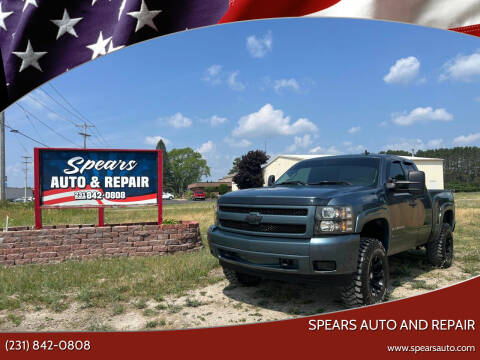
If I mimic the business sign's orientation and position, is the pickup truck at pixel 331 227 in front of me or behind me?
in front

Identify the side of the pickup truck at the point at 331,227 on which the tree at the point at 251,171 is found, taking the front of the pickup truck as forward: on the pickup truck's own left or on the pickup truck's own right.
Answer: on the pickup truck's own right

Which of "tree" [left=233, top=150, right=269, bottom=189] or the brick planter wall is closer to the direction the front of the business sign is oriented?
the brick planter wall

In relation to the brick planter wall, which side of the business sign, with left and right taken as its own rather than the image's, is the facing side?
front

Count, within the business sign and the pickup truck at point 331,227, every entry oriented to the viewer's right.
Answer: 0

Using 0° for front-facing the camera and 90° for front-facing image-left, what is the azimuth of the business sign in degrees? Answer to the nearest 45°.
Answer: approximately 0°

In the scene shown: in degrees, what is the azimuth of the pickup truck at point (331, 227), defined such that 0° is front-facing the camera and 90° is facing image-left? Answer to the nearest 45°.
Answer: approximately 45°
